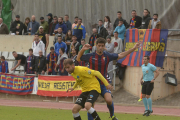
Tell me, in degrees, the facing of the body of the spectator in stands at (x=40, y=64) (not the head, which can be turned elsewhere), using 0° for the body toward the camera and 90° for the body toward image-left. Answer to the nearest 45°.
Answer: approximately 0°

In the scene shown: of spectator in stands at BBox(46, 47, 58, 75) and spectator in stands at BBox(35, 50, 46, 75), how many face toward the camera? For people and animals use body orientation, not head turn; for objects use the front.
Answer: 2

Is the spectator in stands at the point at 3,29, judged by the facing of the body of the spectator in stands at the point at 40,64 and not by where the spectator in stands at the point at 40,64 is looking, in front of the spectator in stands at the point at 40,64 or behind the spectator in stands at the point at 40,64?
behind

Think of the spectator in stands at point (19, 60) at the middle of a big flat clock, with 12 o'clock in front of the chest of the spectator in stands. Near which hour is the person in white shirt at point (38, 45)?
The person in white shirt is roughly at 8 o'clock from the spectator in stands.

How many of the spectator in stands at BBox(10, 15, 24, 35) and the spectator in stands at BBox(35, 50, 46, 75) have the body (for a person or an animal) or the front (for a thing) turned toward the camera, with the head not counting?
2
